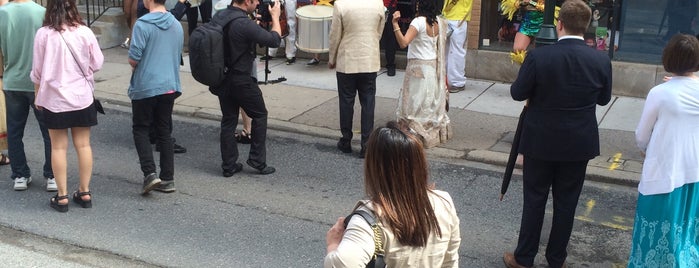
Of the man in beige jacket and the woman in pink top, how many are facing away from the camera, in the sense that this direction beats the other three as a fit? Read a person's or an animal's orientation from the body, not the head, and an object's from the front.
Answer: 2

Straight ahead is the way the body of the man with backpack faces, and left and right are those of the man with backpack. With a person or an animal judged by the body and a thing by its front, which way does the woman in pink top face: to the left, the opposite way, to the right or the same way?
to the left

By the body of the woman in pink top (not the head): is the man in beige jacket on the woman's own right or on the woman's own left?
on the woman's own right

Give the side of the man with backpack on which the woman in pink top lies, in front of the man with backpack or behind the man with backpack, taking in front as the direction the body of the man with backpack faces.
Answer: behind

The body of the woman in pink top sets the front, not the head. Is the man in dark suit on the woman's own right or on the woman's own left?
on the woman's own right

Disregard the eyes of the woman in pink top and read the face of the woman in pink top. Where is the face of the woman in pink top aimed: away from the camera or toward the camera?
away from the camera

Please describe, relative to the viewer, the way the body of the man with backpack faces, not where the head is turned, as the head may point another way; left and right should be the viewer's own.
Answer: facing to the right of the viewer

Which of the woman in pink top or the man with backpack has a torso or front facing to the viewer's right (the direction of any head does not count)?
the man with backpack

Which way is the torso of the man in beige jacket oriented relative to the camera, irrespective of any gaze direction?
away from the camera

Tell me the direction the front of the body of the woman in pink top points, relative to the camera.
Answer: away from the camera
